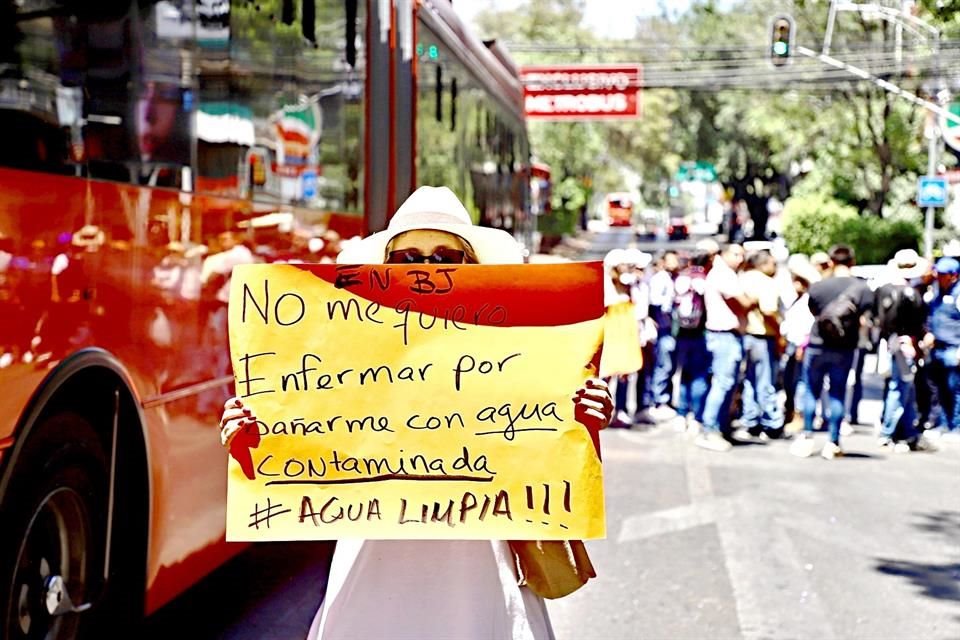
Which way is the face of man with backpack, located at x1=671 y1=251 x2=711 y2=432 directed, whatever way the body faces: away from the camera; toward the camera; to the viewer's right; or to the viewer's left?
away from the camera

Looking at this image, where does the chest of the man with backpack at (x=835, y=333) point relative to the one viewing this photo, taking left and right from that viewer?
facing away from the viewer

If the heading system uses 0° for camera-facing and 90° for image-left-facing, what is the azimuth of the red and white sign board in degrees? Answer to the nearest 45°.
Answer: approximately 0°

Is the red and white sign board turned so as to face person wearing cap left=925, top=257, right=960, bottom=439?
yes

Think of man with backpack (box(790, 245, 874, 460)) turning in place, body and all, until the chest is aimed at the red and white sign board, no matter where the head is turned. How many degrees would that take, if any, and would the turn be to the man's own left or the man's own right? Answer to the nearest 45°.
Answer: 0° — they already face it

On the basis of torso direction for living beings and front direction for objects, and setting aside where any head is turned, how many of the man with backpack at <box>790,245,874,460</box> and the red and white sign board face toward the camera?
1

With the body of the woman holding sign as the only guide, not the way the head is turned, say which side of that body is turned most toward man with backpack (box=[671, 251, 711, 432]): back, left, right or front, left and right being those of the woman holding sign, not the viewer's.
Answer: back

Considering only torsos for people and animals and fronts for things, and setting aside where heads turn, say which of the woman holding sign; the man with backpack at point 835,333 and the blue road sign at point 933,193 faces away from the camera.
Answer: the man with backpack

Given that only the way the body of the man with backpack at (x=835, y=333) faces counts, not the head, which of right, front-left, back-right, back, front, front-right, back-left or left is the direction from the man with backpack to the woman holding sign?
back

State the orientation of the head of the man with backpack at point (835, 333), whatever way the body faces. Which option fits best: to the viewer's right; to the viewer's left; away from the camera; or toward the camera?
away from the camera

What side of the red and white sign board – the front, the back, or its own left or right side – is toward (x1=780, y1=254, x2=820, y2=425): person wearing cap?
front

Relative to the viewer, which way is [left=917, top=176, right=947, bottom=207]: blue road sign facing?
toward the camera
